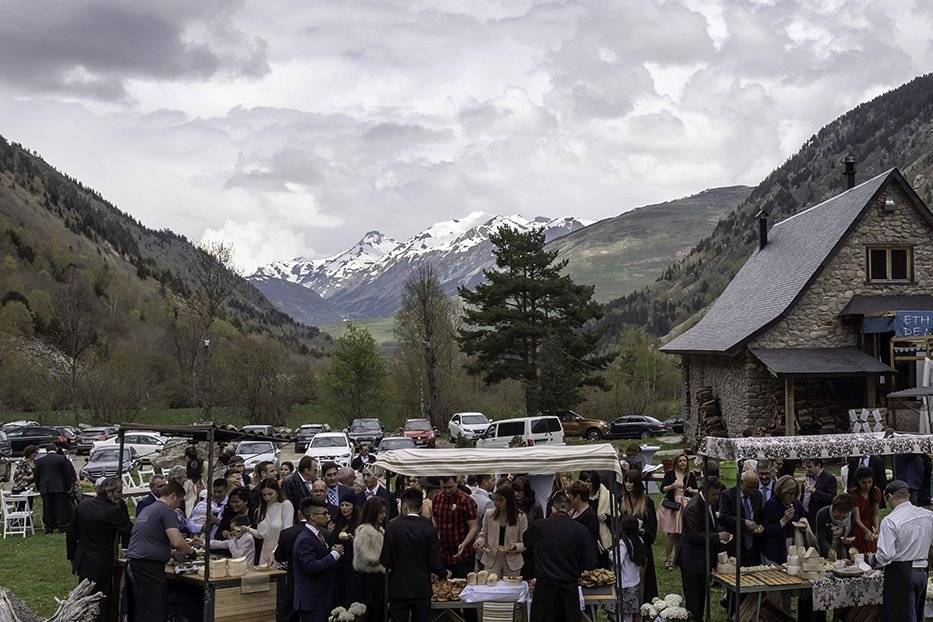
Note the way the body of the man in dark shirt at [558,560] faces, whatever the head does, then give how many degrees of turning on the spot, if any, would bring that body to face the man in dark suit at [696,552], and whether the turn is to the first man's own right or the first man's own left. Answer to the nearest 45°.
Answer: approximately 45° to the first man's own right

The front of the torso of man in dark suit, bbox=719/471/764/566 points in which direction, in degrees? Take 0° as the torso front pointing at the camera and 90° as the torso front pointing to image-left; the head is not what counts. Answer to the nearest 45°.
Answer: approximately 315°

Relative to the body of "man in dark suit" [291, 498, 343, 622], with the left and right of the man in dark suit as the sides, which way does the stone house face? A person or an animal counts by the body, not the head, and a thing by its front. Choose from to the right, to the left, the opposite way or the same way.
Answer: to the right

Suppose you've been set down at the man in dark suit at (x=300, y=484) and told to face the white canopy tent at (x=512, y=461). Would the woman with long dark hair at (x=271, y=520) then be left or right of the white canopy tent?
right

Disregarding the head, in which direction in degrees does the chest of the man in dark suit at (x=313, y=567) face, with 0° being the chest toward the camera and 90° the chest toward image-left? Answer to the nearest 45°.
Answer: approximately 270°

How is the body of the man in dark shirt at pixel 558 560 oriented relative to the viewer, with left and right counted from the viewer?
facing away from the viewer

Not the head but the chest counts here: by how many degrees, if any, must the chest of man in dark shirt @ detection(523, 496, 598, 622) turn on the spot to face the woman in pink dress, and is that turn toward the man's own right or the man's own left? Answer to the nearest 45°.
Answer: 0° — they already face them

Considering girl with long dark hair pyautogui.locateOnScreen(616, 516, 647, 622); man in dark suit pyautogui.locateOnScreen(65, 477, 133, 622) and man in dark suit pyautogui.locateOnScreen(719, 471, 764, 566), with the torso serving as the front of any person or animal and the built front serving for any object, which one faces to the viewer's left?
the girl with long dark hair

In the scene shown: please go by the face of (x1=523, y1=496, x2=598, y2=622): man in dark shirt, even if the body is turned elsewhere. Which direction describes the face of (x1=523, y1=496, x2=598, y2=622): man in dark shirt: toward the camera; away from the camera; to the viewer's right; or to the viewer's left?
away from the camera

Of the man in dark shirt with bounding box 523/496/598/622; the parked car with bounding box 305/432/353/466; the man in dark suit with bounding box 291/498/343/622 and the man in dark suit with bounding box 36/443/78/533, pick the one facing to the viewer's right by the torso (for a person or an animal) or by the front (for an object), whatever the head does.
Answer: the man in dark suit with bounding box 291/498/343/622

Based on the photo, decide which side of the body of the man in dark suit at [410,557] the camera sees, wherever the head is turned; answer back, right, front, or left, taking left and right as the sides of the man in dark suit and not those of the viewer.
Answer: back

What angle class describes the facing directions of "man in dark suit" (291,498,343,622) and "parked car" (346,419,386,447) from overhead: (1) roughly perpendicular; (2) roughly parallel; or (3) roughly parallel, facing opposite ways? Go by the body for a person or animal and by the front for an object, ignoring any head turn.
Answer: roughly perpendicular

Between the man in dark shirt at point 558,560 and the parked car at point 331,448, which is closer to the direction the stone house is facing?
the man in dark shirt
